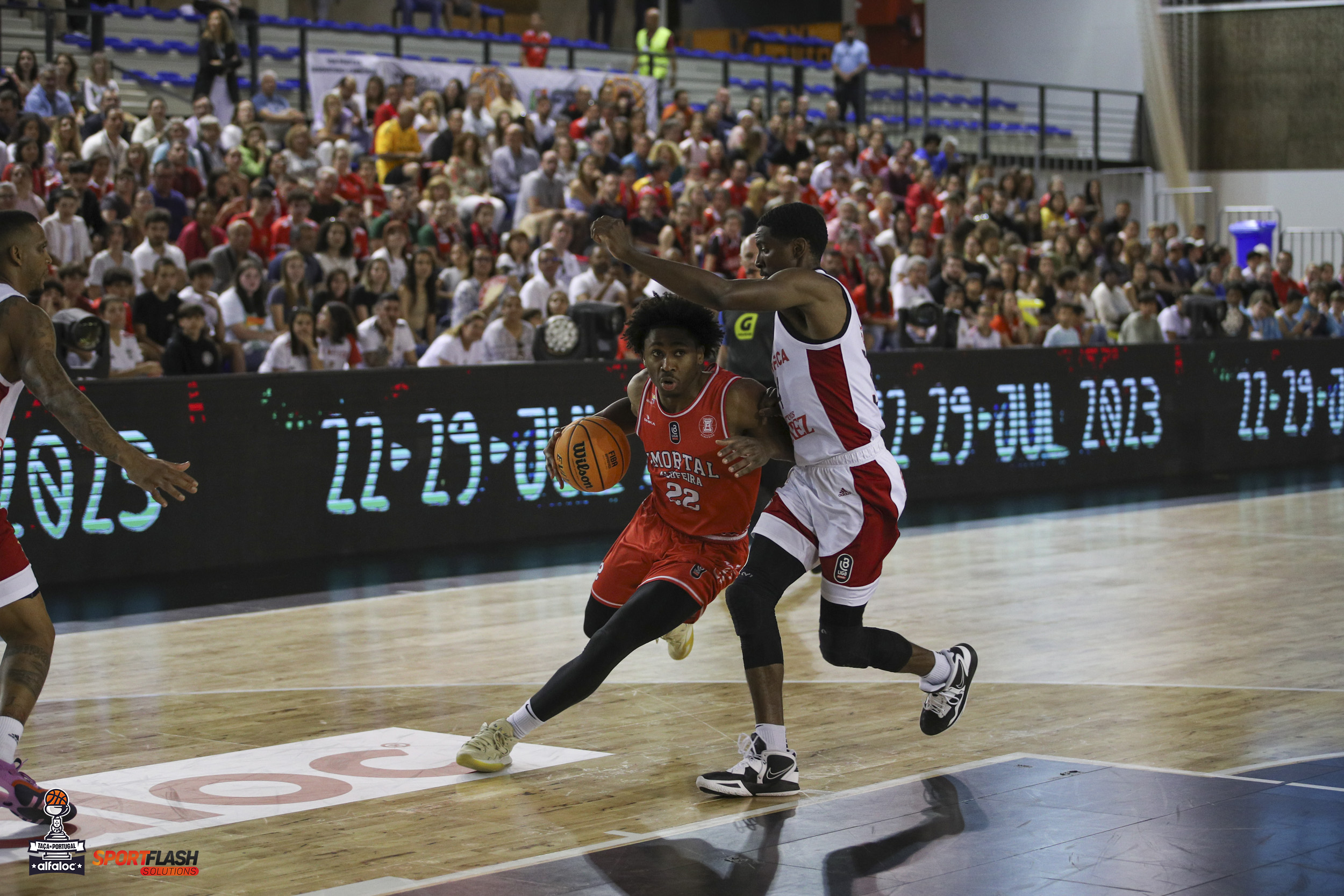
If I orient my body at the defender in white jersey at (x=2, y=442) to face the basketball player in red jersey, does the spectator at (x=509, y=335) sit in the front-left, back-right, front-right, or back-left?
front-left

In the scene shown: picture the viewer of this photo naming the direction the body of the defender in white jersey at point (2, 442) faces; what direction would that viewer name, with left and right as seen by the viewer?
facing to the right of the viewer

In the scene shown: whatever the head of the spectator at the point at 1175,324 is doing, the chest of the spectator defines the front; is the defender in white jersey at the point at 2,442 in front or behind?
in front

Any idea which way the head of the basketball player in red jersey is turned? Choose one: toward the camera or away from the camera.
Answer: toward the camera

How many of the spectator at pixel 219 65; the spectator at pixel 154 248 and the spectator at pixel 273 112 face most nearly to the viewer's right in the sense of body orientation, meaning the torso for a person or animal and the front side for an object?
0

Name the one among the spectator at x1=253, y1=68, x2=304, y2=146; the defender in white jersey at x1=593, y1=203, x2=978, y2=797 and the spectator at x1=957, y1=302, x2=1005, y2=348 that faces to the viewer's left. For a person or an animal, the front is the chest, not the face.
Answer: the defender in white jersey

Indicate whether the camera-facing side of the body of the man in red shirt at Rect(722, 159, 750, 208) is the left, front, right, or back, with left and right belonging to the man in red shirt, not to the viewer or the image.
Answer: front

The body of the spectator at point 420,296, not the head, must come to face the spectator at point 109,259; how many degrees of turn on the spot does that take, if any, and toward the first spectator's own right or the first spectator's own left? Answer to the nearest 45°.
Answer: approximately 90° to the first spectator's own right

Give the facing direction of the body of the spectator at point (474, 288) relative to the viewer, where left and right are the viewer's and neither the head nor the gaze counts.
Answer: facing the viewer and to the right of the viewer

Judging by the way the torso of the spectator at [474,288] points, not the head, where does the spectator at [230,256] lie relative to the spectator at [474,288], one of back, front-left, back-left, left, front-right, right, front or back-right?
back-right

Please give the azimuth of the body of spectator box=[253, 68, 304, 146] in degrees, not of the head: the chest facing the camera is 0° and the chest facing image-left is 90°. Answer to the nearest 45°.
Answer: approximately 0°

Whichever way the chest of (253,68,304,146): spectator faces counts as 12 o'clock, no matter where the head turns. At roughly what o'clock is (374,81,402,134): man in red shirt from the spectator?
The man in red shirt is roughly at 9 o'clock from the spectator.

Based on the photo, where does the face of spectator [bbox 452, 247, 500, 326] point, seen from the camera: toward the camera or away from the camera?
toward the camera

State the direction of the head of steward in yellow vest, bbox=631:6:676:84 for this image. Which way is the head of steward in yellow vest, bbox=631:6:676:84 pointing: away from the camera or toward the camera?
toward the camera

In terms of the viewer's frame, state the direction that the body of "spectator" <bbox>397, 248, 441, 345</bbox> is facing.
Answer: toward the camera

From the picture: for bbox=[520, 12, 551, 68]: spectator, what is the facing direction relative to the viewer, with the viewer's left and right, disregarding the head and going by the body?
facing the viewer

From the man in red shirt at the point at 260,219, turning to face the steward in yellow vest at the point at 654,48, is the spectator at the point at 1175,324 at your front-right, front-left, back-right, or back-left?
front-right

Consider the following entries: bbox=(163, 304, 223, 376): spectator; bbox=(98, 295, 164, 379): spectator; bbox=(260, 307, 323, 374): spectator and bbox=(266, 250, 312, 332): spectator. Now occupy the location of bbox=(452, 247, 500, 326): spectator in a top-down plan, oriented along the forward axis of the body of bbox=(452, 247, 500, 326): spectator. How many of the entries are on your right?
4
